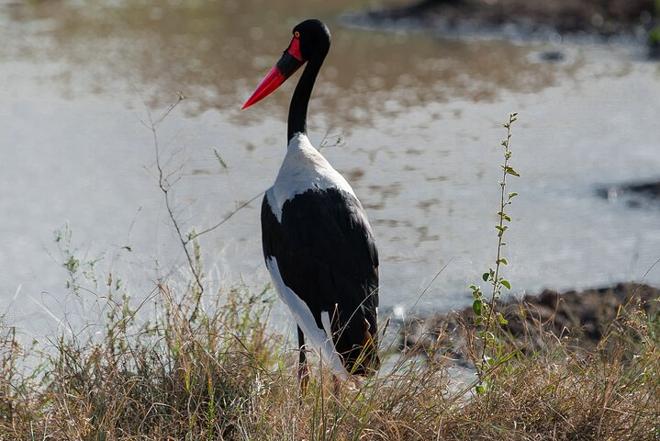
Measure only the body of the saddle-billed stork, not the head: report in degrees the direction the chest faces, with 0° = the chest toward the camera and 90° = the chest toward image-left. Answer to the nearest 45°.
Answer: approximately 135°
